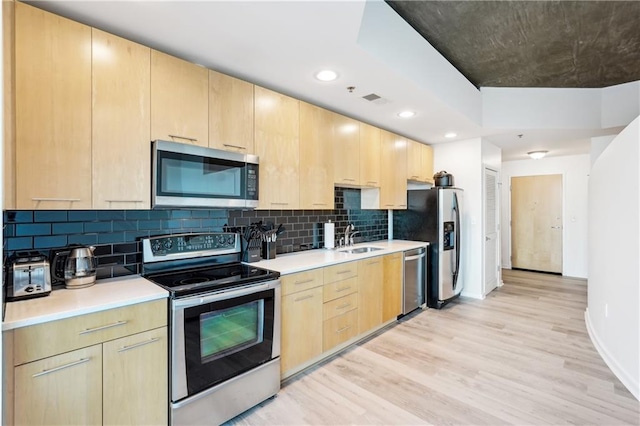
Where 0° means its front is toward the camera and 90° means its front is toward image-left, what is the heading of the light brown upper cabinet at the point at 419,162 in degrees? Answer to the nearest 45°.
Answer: approximately 315°

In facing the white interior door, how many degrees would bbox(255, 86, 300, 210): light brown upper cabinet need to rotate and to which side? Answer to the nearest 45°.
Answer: approximately 90° to its left

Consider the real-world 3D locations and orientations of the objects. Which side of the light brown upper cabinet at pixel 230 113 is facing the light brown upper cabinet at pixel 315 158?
left

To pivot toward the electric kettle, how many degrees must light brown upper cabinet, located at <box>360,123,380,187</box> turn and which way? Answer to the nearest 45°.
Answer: approximately 90° to its right
